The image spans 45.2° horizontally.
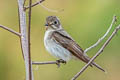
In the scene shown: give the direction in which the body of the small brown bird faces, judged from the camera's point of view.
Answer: to the viewer's left
